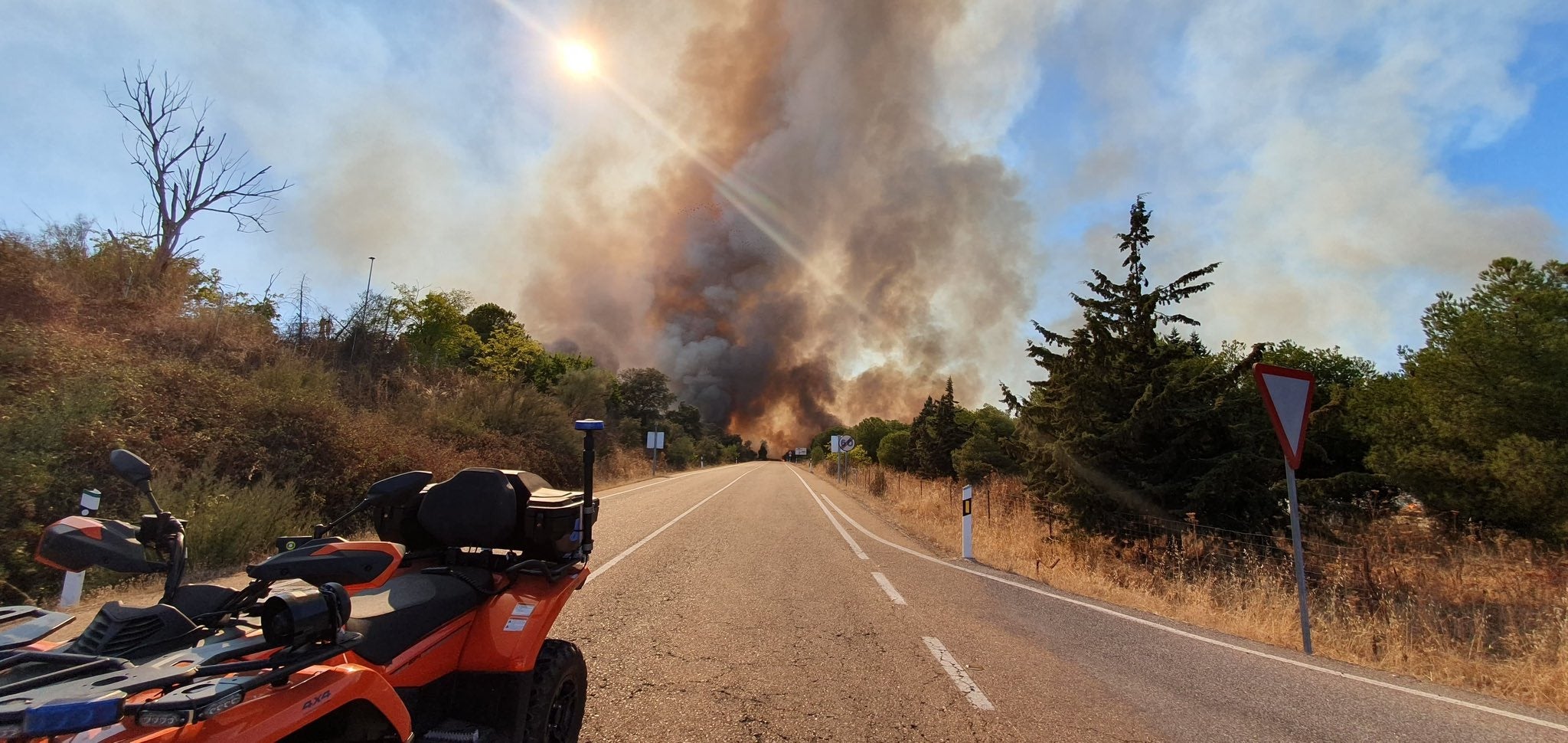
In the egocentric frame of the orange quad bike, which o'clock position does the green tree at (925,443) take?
The green tree is roughly at 6 o'clock from the orange quad bike.

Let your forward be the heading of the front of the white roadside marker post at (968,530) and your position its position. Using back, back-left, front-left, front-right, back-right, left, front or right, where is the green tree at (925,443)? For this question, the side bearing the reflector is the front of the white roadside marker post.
back

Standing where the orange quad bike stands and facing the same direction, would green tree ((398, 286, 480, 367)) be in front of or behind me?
behind

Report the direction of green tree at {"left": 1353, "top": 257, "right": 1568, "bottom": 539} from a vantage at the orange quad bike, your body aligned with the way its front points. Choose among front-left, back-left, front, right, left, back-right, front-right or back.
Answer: back-left

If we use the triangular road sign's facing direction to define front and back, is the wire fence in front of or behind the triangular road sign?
behind

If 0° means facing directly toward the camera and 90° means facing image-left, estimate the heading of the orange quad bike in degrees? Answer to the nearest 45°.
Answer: approximately 45°

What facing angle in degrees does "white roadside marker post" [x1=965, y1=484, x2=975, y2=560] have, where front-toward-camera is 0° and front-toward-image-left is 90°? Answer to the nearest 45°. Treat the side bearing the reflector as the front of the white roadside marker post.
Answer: approximately 0°

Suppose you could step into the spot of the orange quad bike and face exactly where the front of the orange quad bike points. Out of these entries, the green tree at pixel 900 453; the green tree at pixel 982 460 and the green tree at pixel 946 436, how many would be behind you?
3

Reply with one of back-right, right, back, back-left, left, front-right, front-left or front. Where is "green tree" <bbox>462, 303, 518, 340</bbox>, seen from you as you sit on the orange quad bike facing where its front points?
back-right

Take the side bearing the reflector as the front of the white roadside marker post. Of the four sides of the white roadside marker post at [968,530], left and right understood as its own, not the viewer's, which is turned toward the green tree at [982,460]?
back

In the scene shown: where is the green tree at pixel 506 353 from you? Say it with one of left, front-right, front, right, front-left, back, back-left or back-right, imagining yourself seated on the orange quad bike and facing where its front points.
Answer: back-right

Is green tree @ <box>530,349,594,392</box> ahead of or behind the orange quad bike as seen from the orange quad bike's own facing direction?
behind

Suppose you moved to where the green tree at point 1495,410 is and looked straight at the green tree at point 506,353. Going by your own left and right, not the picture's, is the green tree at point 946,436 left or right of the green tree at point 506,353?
right

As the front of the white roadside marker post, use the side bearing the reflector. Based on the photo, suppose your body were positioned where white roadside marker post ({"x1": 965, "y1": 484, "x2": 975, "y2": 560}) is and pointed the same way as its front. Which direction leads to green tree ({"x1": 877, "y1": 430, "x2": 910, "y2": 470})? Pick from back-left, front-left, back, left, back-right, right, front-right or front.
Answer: back
